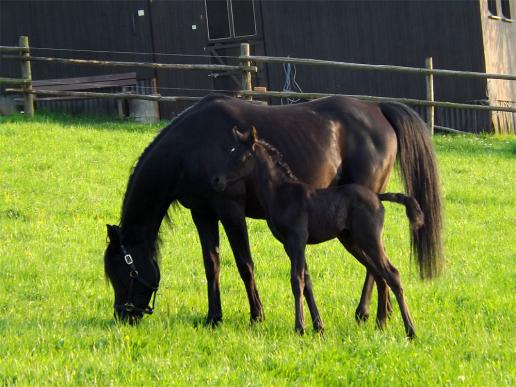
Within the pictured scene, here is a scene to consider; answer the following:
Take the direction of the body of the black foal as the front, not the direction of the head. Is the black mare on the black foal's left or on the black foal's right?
on the black foal's right

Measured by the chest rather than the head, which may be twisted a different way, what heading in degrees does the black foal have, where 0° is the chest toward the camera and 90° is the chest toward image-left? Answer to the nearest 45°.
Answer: approximately 90°

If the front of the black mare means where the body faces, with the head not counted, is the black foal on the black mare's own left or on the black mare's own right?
on the black mare's own left

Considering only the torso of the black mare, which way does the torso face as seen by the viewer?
to the viewer's left

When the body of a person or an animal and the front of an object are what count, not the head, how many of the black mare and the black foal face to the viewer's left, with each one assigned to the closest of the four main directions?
2
